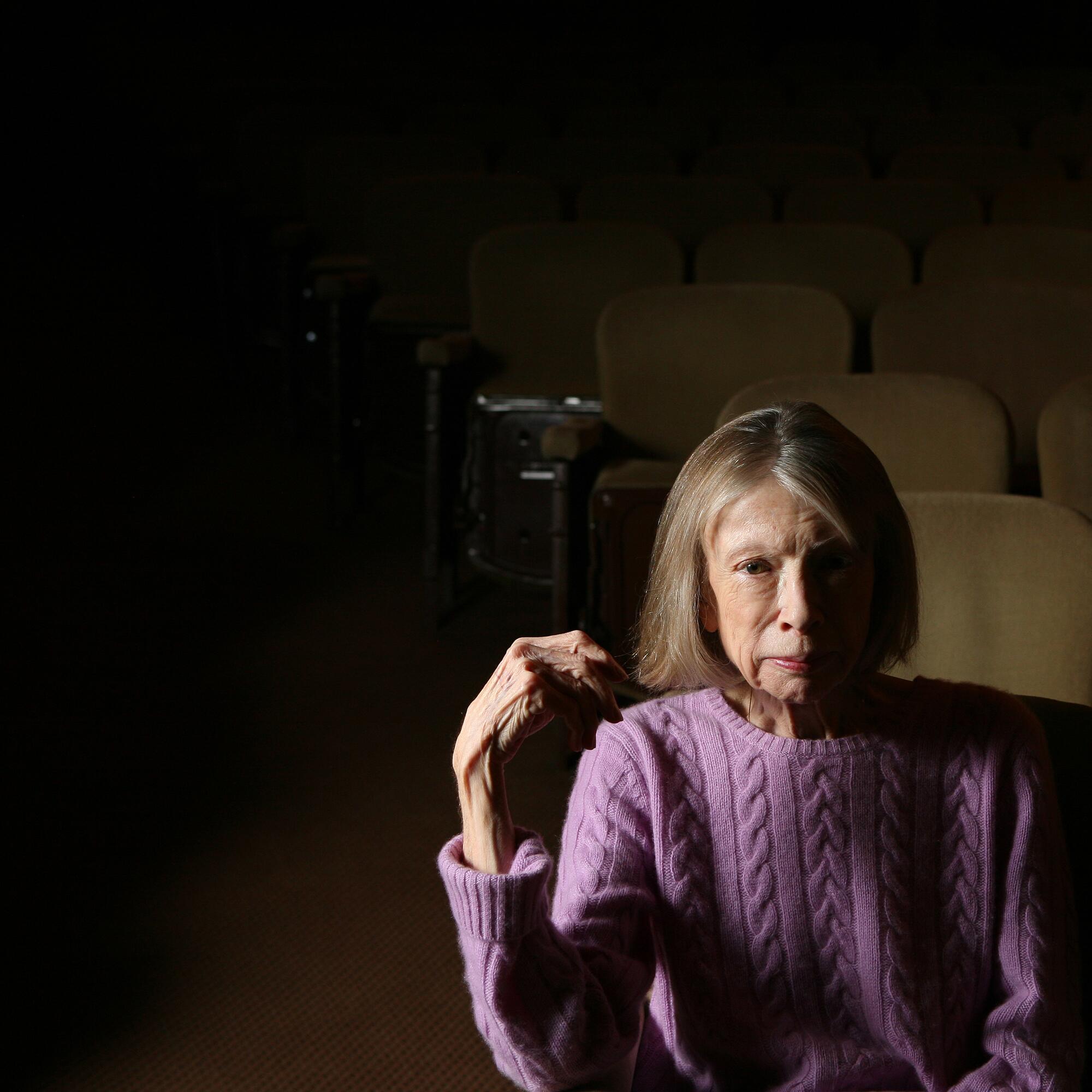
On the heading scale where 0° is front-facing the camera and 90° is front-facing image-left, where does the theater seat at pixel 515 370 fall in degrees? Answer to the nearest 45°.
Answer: approximately 0°

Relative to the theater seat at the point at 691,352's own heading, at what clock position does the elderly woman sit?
The elderly woman is roughly at 12 o'clock from the theater seat.

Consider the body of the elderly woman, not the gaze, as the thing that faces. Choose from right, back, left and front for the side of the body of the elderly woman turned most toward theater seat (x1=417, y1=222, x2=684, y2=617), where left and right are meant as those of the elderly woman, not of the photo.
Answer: back

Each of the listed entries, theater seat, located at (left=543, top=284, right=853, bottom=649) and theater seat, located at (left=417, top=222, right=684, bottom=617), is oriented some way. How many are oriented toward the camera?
2

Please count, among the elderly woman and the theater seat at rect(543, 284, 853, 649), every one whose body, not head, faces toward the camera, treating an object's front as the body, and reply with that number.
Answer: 2

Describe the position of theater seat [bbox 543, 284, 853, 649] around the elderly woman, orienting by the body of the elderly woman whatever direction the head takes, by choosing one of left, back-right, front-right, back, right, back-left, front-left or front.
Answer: back

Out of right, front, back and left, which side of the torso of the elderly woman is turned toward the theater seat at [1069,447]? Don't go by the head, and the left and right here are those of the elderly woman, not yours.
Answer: back
